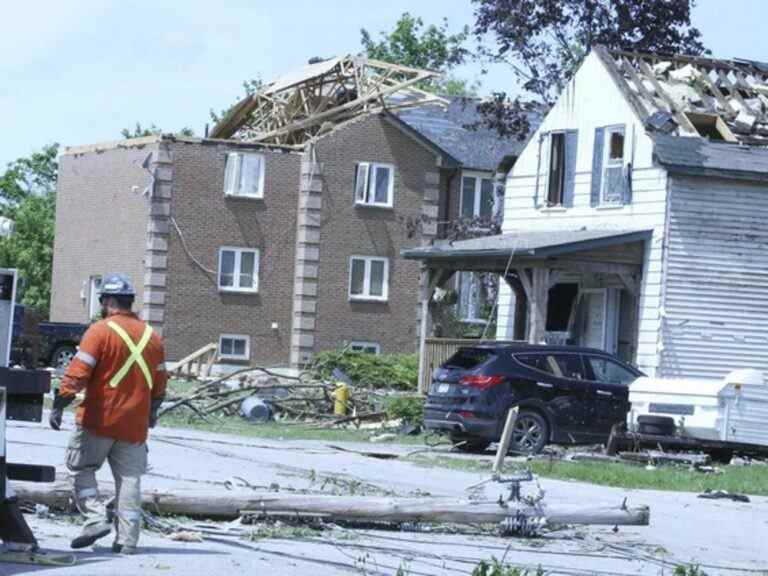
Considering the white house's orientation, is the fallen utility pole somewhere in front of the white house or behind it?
in front

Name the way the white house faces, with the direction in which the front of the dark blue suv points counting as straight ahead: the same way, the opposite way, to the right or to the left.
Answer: the opposite way

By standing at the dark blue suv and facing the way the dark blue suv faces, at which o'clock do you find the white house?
The white house is roughly at 11 o'clock from the dark blue suv.

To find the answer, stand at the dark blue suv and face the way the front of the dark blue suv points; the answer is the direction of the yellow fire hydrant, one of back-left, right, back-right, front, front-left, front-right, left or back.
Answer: left

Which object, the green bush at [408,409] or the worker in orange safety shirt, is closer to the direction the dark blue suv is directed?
the green bush

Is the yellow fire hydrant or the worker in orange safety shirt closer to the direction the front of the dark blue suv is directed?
the yellow fire hydrant

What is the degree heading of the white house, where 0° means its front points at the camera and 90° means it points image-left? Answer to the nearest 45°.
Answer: approximately 45°

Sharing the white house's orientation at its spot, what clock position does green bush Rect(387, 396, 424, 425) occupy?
The green bush is roughly at 12 o'clock from the white house.

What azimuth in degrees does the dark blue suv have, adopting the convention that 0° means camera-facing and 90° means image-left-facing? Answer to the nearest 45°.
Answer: approximately 225°

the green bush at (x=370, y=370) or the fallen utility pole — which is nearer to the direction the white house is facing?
the fallen utility pole

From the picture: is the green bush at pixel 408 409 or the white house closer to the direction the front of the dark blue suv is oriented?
the white house

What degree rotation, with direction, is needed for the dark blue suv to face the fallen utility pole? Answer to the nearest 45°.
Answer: approximately 135° to its right
